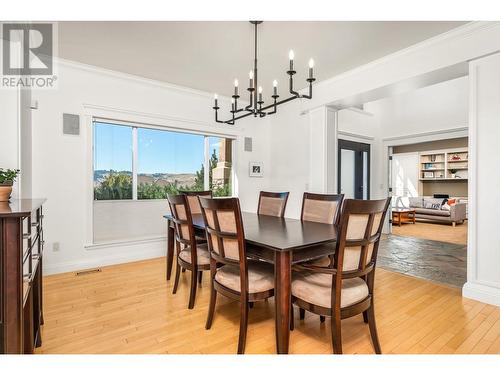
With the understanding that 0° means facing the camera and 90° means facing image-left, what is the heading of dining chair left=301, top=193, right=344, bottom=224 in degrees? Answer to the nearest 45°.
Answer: approximately 45°

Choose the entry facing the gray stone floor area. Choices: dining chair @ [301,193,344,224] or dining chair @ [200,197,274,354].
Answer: dining chair @ [200,197,274,354]

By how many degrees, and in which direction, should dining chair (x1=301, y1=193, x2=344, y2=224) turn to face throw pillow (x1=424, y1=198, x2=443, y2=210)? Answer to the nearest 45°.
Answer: approximately 180°

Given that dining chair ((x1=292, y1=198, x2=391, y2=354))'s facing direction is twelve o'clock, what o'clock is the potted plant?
The potted plant is roughly at 10 o'clock from the dining chair.

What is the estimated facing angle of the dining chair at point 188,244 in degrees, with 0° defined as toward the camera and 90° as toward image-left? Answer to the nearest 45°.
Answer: approximately 225°

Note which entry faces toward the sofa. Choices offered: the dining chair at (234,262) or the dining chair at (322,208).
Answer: the dining chair at (234,262)
